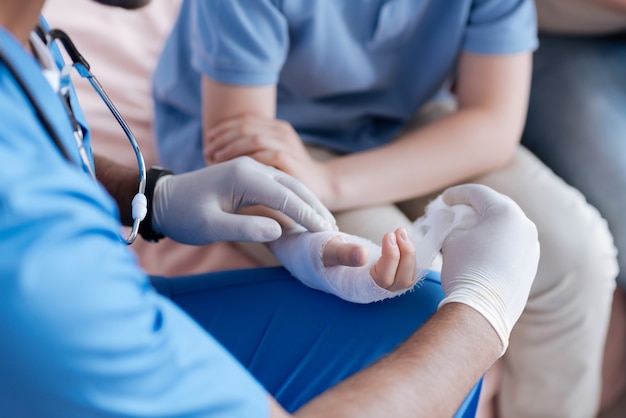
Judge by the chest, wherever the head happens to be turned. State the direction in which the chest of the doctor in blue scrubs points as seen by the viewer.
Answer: to the viewer's right
